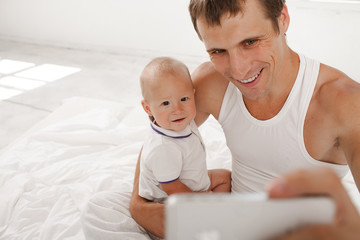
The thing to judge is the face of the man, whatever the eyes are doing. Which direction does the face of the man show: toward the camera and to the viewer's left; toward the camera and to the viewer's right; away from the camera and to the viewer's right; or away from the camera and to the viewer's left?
toward the camera and to the viewer's left

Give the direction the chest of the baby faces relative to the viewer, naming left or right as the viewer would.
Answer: facing the viewer and to the right of the viewer

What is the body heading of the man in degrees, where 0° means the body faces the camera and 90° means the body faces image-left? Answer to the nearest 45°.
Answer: approximately 45°
